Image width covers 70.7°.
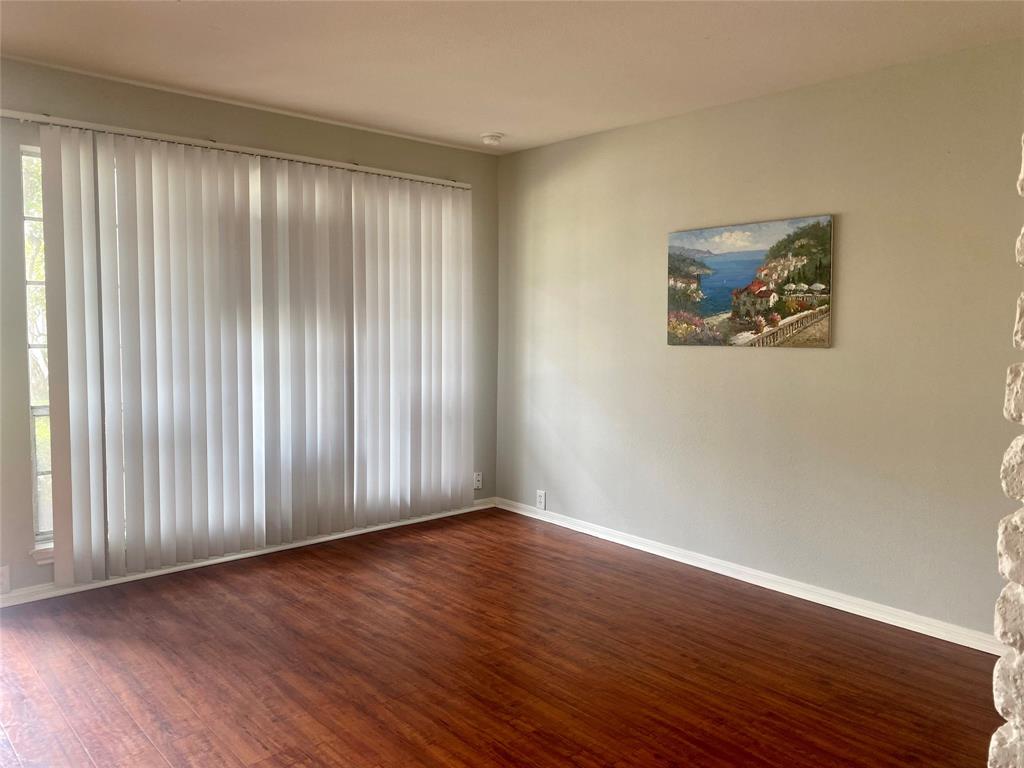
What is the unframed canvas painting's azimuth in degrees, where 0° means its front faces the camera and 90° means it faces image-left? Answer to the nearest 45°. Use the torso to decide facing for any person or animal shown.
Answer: approximately 45°

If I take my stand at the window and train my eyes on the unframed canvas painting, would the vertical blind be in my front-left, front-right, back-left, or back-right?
front-left

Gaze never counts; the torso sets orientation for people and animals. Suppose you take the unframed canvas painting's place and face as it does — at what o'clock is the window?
The window is roughly at 1 o'clock from the unframed canvas painting.

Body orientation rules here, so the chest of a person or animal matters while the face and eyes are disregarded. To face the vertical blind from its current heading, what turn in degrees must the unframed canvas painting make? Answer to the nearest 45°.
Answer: approximately 45° to its right
